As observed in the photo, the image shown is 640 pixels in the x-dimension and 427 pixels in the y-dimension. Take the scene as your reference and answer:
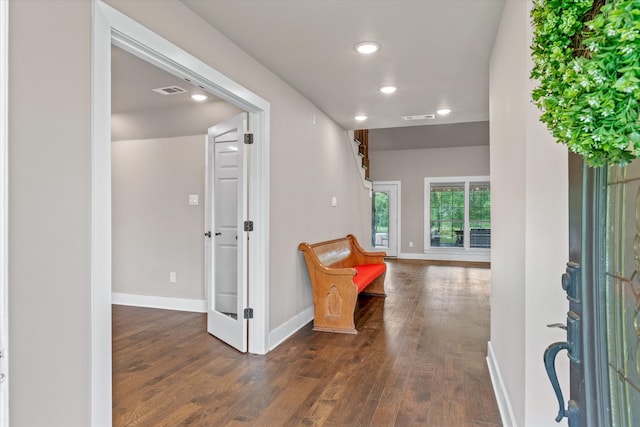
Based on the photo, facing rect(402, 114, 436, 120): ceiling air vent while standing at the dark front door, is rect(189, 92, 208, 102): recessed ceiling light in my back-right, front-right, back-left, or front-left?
front-left

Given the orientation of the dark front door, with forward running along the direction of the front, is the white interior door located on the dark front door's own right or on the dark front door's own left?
on the dark front door's own right

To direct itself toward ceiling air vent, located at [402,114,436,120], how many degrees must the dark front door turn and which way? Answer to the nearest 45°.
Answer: approximately 90° to its right

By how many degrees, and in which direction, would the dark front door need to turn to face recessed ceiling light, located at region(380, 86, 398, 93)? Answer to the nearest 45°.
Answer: approximately 90° to its right

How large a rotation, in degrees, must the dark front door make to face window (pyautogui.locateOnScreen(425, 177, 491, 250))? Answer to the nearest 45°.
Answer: approximately 135° to its right

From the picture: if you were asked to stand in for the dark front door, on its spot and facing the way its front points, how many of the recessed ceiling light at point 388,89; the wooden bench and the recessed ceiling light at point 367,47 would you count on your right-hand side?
3

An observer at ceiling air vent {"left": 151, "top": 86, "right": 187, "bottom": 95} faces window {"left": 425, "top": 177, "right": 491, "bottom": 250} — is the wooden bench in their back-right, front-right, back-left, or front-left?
front-right

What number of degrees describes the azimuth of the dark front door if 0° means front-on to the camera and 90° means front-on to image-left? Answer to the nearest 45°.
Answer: approximately 45°

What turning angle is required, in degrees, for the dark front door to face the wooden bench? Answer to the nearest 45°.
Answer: approximately 90° to its right

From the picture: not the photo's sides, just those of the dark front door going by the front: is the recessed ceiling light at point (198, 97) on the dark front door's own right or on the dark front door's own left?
on the dark front door's own right

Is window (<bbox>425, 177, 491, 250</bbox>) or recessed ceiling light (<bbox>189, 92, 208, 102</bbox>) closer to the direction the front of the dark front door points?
the recessed ceiling light
